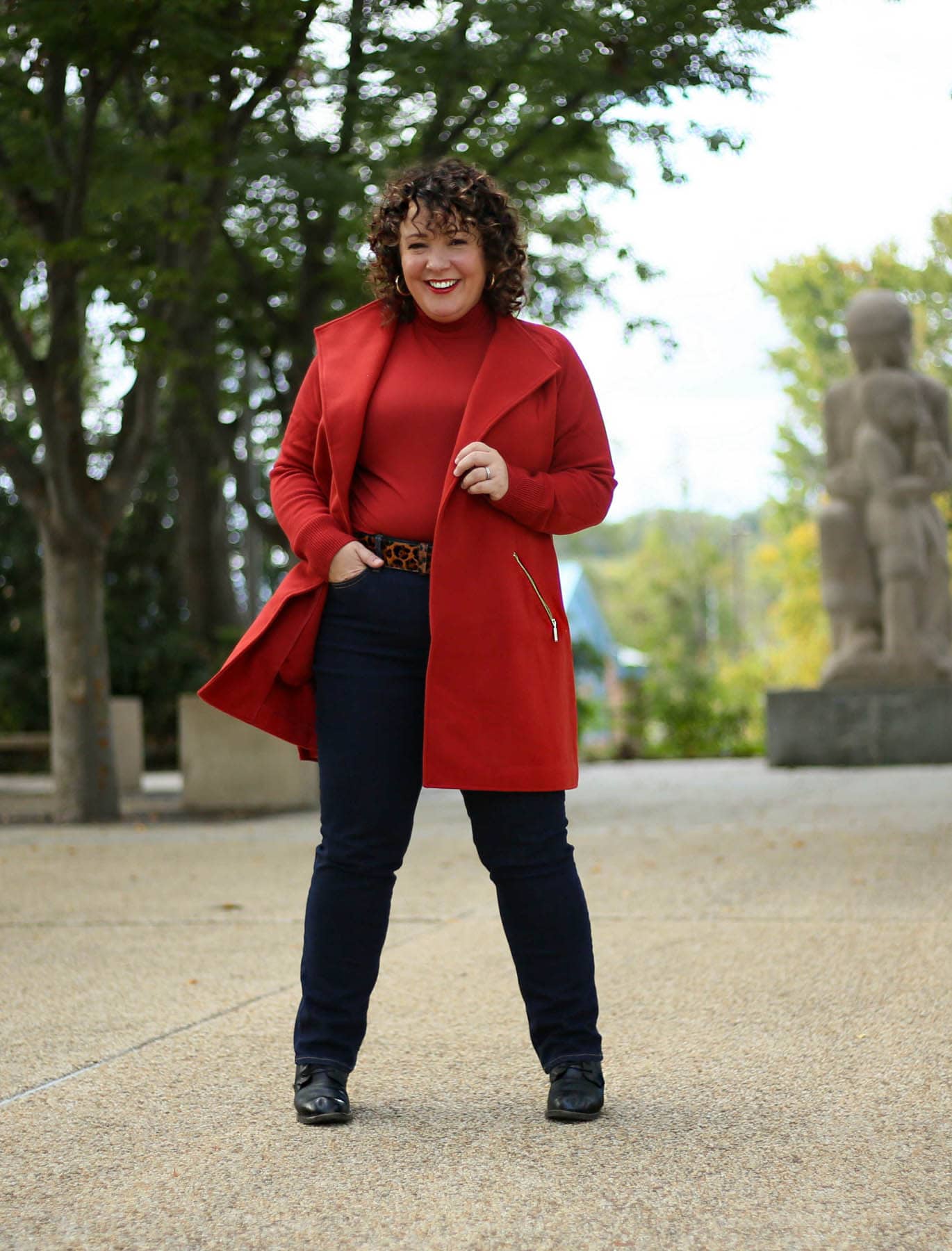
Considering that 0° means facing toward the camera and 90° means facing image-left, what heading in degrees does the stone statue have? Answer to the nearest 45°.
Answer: approximately 0°

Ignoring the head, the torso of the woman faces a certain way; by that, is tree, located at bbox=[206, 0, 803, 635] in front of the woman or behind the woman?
behind

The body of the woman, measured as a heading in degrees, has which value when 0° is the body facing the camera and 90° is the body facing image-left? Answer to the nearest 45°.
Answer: approximately 0°

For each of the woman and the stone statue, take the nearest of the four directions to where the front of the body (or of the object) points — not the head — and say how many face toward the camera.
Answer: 2

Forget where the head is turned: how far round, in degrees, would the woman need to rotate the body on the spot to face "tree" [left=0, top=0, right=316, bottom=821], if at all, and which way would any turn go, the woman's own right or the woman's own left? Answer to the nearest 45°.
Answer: approximately 180°

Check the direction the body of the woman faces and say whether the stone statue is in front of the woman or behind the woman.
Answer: behind

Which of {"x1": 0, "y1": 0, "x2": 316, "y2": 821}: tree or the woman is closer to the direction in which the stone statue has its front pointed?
the woman

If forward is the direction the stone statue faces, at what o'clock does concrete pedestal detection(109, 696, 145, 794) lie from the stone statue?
The concrete pedestal is roughly at 3 o'clock from the stone statue.

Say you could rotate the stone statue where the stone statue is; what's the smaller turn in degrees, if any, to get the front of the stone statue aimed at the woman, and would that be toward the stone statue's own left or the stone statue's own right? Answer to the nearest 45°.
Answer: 0° — it already faces them
